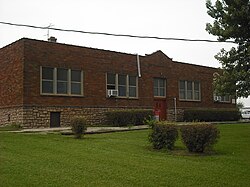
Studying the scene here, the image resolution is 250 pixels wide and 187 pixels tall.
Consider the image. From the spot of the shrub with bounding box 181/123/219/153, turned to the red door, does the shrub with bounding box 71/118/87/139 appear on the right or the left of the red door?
left

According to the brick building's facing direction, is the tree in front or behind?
in front

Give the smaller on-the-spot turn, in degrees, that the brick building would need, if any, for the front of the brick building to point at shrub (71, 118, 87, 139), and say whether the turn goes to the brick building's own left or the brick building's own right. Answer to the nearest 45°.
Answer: approximately 45° to the brick building's own right

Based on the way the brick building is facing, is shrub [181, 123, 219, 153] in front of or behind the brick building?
in front

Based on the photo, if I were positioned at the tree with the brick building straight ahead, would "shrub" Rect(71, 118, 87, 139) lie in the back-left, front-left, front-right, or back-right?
front-left
